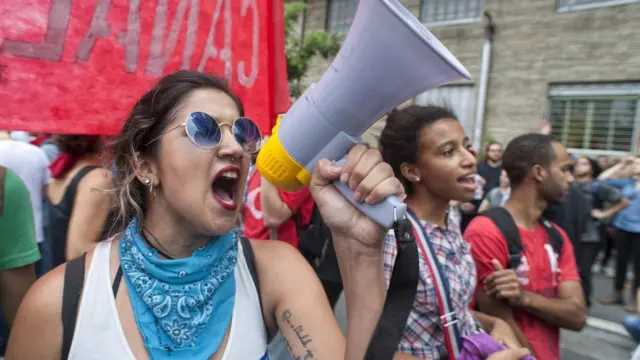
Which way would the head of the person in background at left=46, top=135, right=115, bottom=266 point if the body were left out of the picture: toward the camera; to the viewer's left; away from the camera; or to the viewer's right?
away from the camera

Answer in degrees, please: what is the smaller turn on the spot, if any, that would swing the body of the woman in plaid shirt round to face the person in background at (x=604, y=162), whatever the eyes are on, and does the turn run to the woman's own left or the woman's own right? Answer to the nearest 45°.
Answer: approximately 135° to the woman's own left

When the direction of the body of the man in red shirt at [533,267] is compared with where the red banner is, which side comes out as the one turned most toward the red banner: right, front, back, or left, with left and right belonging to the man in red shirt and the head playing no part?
right

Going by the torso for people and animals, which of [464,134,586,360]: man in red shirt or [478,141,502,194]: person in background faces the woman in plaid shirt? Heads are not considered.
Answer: the person in background

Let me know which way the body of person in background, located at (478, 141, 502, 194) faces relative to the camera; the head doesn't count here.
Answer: toward the camera

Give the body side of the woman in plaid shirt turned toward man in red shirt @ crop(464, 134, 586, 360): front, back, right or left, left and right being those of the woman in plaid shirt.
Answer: left

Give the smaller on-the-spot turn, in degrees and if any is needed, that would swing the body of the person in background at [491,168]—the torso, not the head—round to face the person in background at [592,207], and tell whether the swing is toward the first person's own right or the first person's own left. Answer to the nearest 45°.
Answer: approximately 45° to the first person's own left

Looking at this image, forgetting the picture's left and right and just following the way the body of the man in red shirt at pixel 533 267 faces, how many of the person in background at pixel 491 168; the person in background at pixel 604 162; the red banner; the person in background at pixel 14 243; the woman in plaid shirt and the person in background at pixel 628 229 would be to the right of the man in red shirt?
3

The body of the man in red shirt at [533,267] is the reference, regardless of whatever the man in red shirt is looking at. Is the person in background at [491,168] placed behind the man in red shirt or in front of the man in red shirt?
behind

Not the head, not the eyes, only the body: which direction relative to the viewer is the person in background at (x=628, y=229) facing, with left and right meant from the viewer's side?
facing the viewer and to the left of the viewer
